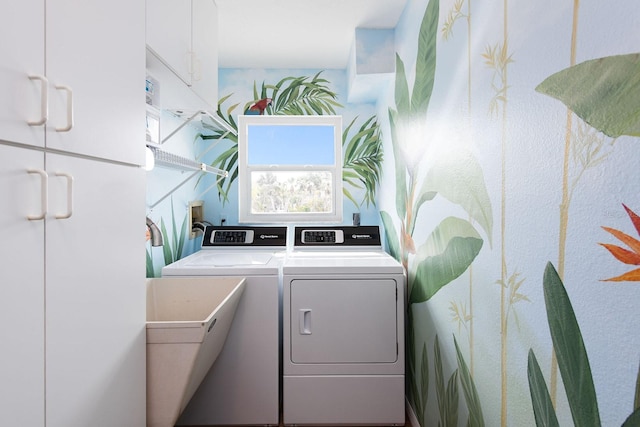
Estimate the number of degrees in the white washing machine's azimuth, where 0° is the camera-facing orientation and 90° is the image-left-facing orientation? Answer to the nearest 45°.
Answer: approximately 0°

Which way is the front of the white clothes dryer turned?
toward the camera

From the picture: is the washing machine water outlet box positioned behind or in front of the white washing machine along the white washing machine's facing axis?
behind

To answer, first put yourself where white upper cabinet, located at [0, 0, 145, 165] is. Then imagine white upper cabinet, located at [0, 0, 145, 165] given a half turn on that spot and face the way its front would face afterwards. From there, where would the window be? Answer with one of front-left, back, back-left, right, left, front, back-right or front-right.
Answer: right

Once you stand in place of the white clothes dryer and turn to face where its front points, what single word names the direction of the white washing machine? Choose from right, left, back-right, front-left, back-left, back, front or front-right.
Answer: right

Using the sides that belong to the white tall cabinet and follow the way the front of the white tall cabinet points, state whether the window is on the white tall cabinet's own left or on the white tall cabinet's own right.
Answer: on the white tall cabinet's own left

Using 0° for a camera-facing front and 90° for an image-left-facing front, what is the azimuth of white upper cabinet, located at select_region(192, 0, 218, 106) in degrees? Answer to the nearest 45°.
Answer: approximately 270°

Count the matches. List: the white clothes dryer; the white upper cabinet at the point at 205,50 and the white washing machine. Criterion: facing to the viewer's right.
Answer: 1

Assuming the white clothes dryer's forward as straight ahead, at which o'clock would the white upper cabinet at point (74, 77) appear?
The white upper cabinet is roughly at 1 o'clock from the white clothes dryer.

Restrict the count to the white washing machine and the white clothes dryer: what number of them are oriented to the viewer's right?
0
